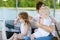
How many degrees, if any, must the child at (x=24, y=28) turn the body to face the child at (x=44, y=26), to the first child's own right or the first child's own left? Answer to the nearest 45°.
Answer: approximately 135° to the first child's own left

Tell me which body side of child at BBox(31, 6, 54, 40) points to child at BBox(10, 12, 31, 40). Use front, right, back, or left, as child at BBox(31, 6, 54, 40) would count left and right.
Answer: right

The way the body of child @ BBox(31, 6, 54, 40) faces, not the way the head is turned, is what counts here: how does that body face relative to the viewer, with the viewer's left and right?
facing the viewer and to the left of the viewer

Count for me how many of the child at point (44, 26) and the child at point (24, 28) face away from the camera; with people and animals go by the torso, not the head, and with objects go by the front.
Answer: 0
